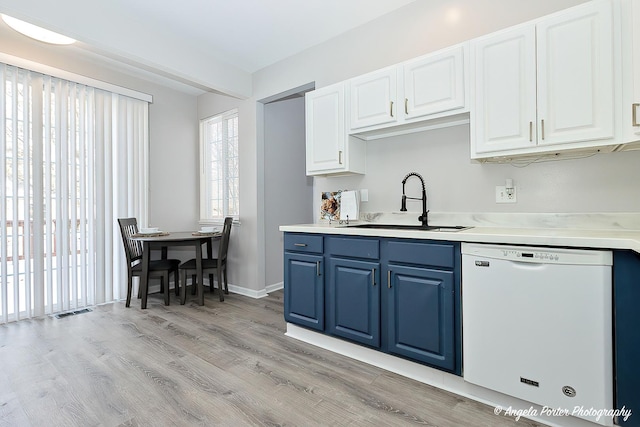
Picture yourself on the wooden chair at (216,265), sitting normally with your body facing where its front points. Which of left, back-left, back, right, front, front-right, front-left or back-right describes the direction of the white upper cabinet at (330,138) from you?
back-left

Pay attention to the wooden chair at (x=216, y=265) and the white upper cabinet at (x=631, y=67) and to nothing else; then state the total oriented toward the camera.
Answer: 1

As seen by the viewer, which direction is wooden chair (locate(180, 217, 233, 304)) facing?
to the viewer's left

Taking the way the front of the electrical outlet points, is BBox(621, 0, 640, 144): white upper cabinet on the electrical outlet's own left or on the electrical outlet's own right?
on the electrical outlet's own left

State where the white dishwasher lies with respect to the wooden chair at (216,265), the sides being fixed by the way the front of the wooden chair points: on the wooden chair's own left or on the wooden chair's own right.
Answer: on the wooden chair's own left

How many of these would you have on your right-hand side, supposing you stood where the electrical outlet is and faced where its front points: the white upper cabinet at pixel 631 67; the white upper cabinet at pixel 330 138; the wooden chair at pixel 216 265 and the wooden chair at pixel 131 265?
3

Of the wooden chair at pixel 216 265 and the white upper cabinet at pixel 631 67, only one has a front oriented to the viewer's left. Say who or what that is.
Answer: the wooden chair
